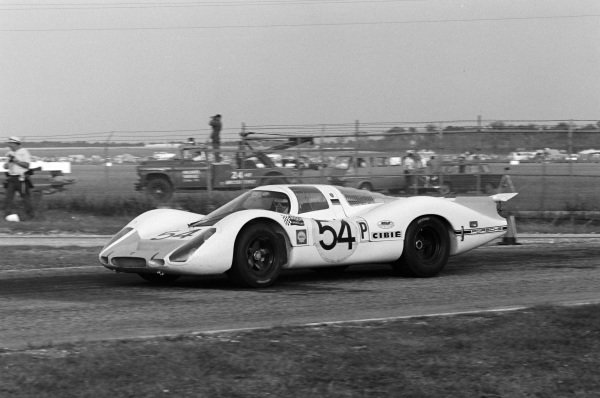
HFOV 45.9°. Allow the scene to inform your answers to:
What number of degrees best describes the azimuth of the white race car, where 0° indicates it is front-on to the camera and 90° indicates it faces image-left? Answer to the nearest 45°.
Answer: approximately 45°

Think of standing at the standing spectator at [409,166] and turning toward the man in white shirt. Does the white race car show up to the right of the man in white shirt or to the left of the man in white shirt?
left

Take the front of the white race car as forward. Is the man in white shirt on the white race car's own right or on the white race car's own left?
on the white race car's own right

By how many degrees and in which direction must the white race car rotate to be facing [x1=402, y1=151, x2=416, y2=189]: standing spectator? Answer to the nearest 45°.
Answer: approximately 135° to its right
